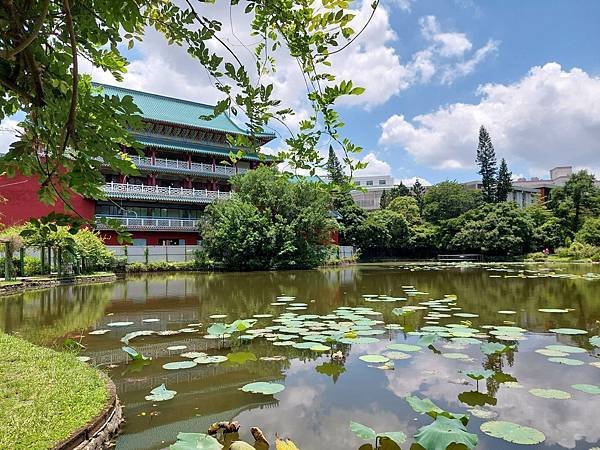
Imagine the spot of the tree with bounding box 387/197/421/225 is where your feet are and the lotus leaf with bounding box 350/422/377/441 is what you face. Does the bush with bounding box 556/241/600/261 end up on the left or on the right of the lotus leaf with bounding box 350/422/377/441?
left

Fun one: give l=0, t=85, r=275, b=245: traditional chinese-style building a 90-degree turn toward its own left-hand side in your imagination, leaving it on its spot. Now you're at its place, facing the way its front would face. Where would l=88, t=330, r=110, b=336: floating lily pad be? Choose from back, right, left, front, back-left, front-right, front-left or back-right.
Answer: back-right

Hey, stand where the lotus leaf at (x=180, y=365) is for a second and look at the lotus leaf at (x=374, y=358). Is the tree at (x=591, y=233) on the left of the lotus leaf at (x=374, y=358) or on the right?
left

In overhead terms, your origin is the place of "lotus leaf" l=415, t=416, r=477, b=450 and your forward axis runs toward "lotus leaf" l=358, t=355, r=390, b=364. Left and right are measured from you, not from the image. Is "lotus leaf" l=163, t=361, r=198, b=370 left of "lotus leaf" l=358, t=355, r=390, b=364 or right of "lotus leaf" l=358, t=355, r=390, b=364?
left

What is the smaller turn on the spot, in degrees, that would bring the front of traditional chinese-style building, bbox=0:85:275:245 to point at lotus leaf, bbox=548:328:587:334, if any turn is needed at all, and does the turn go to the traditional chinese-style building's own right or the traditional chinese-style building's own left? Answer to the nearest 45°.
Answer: approximately 45° to the traditional chinese-style building's own right

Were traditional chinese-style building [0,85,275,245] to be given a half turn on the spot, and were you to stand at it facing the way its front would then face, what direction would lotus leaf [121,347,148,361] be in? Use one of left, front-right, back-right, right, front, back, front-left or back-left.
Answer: back-left

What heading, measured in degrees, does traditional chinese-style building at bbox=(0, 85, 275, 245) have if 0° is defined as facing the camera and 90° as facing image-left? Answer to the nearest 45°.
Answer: approximately 315°

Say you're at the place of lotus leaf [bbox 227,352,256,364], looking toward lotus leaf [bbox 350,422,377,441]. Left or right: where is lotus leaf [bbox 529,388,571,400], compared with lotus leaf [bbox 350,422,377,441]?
left

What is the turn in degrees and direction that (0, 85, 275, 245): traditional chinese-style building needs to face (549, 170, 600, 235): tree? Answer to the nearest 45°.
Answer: approximately 45° to its left

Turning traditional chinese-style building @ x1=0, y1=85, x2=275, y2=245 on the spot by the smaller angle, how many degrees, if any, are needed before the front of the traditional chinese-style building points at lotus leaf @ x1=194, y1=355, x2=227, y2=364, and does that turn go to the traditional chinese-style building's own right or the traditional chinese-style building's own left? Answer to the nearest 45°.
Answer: approximately 45° to the traditional chinese-style building's own right

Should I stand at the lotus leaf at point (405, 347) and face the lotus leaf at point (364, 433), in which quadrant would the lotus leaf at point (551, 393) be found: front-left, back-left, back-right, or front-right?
front-left

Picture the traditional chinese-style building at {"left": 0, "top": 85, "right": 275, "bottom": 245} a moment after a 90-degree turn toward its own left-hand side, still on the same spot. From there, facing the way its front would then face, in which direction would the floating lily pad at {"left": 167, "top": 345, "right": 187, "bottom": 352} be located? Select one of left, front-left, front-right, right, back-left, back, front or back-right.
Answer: back-right

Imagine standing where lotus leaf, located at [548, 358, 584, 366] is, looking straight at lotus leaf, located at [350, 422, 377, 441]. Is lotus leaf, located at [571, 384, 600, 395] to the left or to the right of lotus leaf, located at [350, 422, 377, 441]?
left

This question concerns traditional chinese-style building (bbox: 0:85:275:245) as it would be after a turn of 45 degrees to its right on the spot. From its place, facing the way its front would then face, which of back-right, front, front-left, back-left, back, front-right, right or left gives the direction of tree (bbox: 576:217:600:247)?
left

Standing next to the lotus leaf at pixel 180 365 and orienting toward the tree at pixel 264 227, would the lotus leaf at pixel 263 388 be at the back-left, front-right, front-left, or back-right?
back-right
